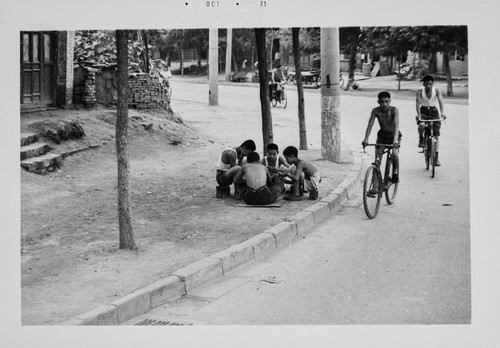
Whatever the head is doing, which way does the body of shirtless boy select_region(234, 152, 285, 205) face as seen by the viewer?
away from the camera

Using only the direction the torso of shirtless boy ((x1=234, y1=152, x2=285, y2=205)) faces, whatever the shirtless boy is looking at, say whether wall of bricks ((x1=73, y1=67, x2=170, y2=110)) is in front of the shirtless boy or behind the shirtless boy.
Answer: in front

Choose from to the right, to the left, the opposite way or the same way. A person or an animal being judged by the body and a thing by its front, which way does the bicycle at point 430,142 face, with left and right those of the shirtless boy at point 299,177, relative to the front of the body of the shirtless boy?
to the left

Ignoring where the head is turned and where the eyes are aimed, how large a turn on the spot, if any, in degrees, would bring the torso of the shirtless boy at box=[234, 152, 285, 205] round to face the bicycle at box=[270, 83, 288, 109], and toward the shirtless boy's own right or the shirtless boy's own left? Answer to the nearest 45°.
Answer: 0° — they already face it

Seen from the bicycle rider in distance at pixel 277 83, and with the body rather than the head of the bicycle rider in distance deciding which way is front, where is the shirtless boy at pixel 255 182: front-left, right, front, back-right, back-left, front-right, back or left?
front-right

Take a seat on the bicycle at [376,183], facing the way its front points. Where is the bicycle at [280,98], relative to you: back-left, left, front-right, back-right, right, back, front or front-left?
back-right
